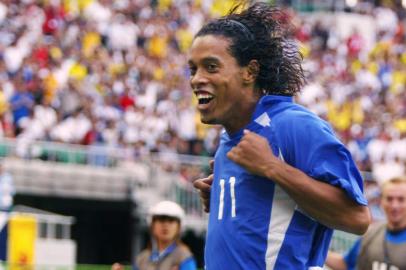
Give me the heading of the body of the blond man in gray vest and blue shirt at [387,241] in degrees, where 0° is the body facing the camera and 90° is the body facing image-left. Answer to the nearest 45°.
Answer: approximately 0°

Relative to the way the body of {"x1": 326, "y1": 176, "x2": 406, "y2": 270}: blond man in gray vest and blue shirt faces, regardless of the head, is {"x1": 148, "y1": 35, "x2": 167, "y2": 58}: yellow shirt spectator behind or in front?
behind

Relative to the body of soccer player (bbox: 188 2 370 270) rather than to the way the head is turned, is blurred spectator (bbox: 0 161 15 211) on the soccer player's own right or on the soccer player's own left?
on the soccer player's own right

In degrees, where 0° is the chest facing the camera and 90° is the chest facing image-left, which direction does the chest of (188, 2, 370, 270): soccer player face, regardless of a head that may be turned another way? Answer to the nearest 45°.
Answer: approximately 45°

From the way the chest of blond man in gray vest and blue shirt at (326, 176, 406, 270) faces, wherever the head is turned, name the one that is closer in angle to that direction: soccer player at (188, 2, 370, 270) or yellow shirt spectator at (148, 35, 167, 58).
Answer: the soccer player

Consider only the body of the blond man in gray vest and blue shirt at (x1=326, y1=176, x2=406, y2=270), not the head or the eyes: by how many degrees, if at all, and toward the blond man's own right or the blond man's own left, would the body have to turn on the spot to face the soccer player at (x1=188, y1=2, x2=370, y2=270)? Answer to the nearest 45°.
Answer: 0° — they already face them

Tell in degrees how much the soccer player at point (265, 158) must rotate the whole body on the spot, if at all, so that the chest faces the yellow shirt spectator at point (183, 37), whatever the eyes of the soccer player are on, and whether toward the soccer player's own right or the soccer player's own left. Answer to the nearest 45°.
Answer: approximately 135° to the soccer player's own right
